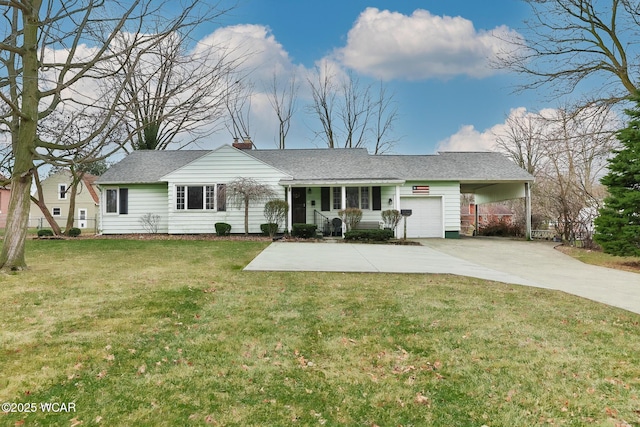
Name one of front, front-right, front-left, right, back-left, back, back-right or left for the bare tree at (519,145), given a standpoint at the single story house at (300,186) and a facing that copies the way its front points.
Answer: back-left

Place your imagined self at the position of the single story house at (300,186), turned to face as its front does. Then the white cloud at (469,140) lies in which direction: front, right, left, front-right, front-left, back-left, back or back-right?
back-left

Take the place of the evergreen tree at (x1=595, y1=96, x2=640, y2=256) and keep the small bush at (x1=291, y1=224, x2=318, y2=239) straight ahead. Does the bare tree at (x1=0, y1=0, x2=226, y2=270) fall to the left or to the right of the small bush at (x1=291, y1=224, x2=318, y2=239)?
left

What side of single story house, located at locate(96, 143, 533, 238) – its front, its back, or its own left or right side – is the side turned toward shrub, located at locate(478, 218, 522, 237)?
left

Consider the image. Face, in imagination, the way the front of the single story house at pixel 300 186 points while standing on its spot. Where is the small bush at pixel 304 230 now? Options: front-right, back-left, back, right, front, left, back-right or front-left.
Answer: front

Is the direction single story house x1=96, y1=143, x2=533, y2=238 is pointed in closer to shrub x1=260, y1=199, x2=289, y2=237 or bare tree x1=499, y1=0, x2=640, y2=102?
the shrub

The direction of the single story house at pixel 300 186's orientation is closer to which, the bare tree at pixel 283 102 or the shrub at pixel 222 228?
the shrub

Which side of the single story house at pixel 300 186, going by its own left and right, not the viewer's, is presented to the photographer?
front

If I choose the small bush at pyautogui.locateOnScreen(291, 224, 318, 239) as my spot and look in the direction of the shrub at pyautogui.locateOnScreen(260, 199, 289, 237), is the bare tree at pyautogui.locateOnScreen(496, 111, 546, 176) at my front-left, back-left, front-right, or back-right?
back-right

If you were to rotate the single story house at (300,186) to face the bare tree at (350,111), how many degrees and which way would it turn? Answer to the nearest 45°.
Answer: approximately 180°
